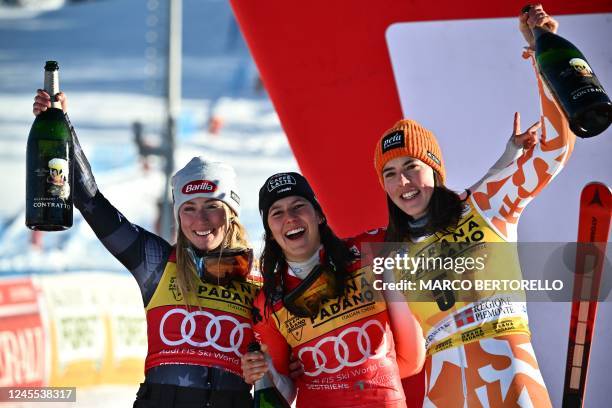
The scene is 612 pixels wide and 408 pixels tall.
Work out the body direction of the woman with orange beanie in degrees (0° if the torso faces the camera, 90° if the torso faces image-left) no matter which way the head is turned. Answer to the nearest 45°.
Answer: approximately 45°

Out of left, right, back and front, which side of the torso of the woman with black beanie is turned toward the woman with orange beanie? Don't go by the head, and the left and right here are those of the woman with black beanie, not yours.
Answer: left

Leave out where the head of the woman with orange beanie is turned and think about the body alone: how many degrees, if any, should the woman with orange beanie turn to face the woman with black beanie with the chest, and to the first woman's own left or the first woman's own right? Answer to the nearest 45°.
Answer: approximately 45° to the first woman's own right

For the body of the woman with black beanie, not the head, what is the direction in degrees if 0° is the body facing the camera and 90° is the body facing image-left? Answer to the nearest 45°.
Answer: approximately 0°
